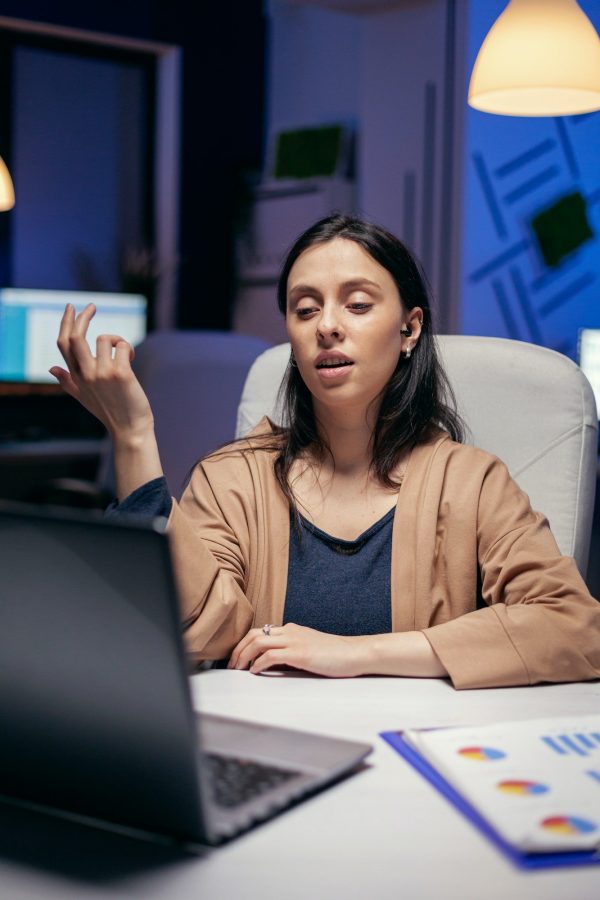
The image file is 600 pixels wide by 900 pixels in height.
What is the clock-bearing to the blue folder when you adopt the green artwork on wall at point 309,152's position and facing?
The blue folder is roughly at 12 o'clock from the green artwork on wall.

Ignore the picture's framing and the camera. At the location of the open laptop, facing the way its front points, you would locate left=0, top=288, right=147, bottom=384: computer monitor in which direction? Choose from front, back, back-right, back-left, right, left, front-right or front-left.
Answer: front-left

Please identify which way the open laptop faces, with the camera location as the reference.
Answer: facing away from the viewer and to the right of the viewer

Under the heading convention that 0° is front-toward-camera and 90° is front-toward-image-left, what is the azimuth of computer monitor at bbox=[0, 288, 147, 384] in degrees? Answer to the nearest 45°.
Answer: approximately 0°

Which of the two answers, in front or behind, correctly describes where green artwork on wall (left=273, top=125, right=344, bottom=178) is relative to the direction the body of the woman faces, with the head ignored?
behind

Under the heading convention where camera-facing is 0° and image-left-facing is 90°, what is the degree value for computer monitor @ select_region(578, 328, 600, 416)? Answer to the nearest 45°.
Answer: approximately 0°

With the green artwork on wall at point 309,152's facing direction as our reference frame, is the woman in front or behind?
in front

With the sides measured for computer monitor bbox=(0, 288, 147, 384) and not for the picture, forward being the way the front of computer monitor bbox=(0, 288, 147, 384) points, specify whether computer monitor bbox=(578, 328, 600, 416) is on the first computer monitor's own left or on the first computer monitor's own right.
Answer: on the first computer monitor's own left
